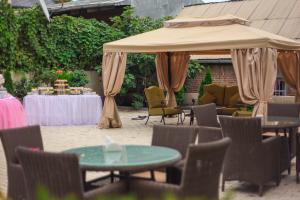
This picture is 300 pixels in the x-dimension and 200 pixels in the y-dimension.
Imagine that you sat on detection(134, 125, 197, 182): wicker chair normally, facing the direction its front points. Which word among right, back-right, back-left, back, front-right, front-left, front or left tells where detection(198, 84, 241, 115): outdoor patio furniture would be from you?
back-right

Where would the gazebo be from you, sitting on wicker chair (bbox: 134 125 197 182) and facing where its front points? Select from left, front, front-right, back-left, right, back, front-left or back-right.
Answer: back-right

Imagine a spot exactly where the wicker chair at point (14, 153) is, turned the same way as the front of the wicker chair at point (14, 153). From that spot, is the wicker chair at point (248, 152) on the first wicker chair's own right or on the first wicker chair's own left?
on the first wicker chair's own left

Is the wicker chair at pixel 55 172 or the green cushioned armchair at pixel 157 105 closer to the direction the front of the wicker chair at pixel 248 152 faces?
the green cushioned armchair

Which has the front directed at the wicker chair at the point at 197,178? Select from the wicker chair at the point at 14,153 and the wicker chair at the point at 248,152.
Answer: the wicker chair at the point at 14,153

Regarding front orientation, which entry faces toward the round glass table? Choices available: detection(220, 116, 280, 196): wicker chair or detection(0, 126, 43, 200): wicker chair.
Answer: detection(0, 126, 43, 200): wicker chair

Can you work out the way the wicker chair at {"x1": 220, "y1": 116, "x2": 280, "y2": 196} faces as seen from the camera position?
facing away from the viewer and to the right of the viewer

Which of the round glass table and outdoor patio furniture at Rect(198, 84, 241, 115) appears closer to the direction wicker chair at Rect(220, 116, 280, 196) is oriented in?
the outdoor patio furniture

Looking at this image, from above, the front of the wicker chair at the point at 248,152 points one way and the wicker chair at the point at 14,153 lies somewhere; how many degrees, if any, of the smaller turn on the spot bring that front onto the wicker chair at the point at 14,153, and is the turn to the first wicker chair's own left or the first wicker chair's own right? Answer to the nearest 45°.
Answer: approximately 180°

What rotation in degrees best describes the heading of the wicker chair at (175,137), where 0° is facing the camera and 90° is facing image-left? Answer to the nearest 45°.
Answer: approximately 45°

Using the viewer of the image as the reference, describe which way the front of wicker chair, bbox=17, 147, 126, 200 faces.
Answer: facing away from the viewer and to the right of the viewer
